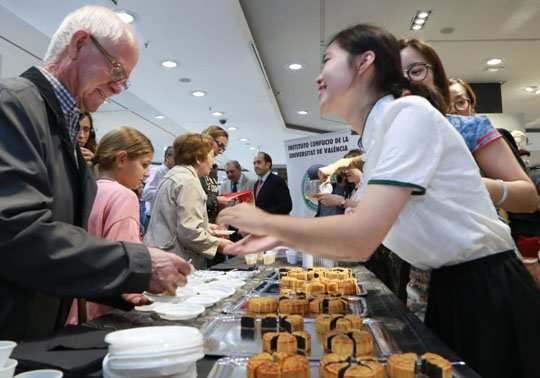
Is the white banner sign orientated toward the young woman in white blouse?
yes

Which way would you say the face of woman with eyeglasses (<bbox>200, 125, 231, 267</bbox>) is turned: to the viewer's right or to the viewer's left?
to the viewer's right

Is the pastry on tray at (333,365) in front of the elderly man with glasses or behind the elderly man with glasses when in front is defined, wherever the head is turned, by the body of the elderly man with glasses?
in front

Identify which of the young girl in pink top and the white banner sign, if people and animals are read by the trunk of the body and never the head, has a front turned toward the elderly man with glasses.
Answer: the white banner sign

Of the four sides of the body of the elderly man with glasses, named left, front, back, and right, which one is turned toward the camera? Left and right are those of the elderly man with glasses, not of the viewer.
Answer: right

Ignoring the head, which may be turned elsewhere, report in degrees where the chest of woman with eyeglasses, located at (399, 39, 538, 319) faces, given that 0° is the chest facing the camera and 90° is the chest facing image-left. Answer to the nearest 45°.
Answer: approximately 45°

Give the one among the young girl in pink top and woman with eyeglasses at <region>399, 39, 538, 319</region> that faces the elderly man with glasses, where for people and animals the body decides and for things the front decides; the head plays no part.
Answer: the woman with eyeglasses

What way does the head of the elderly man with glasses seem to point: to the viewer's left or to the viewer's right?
to the viewer's right

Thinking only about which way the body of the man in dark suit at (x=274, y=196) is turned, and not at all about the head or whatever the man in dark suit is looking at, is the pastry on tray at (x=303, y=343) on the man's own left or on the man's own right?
on the man's own left

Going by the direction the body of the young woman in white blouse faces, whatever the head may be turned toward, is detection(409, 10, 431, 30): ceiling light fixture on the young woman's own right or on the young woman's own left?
on the young woman's own right

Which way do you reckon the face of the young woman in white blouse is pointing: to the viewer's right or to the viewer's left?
to the viewer's left

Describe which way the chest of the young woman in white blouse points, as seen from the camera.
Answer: to the viewer's left

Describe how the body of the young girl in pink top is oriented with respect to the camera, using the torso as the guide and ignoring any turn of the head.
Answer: to the viewer's right

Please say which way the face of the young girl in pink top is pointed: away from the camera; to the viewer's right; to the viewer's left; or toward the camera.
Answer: to the viewer's right
